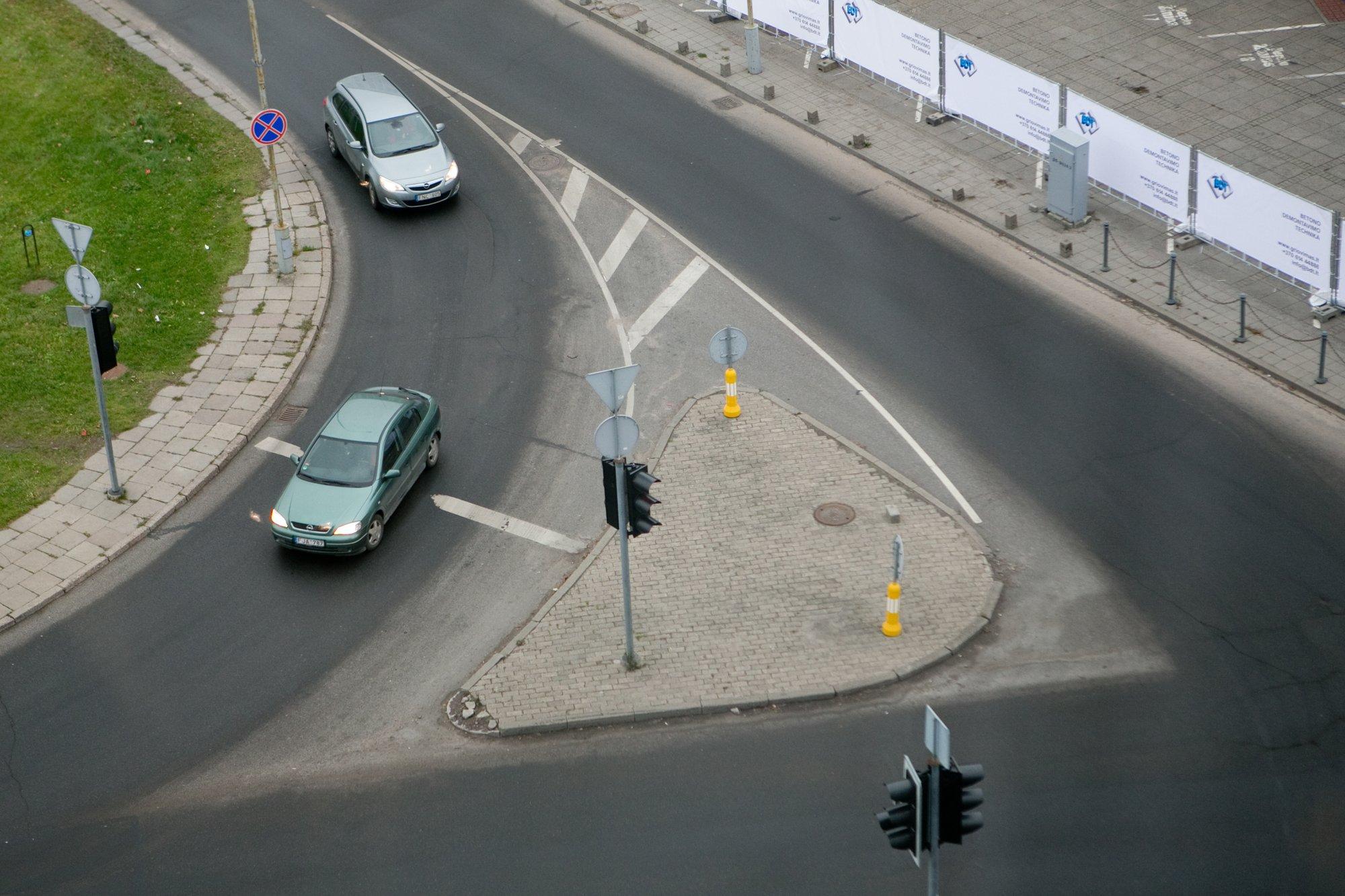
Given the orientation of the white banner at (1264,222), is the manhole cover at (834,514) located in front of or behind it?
in front

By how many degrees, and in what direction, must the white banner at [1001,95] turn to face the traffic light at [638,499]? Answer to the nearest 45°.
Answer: approximately 45° to its left

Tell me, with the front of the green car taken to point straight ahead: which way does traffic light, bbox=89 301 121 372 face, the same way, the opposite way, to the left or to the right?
the opposite way

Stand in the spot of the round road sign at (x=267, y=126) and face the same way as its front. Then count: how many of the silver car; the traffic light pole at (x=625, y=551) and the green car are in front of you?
2

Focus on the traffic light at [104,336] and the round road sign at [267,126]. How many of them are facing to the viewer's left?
0

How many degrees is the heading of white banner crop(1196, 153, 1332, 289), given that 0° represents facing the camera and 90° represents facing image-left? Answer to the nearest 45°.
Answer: approximately 45°

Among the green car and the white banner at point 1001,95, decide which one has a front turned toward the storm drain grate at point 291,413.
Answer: the white banner

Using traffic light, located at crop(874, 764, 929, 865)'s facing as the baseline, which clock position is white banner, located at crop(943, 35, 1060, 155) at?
The white banner is roughly at 3 o'clock from the traffic light.

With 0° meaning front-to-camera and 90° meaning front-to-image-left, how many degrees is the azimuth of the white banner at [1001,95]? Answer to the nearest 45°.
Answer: approximately 45°

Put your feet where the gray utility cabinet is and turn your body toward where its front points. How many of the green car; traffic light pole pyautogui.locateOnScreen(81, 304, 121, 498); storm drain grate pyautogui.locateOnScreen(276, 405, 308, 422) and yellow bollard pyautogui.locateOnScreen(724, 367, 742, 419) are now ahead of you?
4

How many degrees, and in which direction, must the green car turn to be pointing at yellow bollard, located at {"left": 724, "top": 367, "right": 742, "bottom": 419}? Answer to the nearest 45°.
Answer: approximately 135° to its left

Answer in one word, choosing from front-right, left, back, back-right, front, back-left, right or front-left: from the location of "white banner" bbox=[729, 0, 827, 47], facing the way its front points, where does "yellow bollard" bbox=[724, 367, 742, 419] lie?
front-left

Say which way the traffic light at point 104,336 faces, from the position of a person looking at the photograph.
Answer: facing away from the viewer and to the right of the viewer
